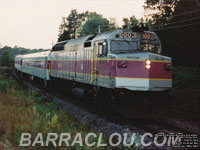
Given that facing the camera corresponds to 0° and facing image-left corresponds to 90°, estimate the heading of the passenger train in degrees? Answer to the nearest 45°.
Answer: approximately 315°

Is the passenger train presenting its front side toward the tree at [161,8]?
no
